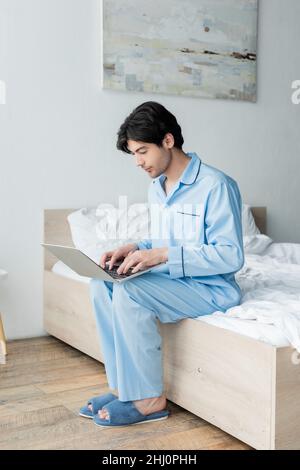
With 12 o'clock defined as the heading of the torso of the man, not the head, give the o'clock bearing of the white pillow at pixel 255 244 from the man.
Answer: The white pillow is roughly at 5 o'clock from the man.

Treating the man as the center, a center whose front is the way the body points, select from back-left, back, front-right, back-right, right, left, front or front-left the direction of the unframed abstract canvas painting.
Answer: back-right

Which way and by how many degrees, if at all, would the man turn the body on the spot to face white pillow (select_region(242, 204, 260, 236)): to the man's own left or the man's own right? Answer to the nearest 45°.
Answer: approximately 135° to the man's own right

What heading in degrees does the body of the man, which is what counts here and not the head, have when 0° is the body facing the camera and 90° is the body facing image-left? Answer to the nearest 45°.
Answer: approximately 45°

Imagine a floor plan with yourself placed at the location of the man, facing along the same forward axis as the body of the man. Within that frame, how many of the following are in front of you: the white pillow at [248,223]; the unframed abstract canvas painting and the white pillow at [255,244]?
0
